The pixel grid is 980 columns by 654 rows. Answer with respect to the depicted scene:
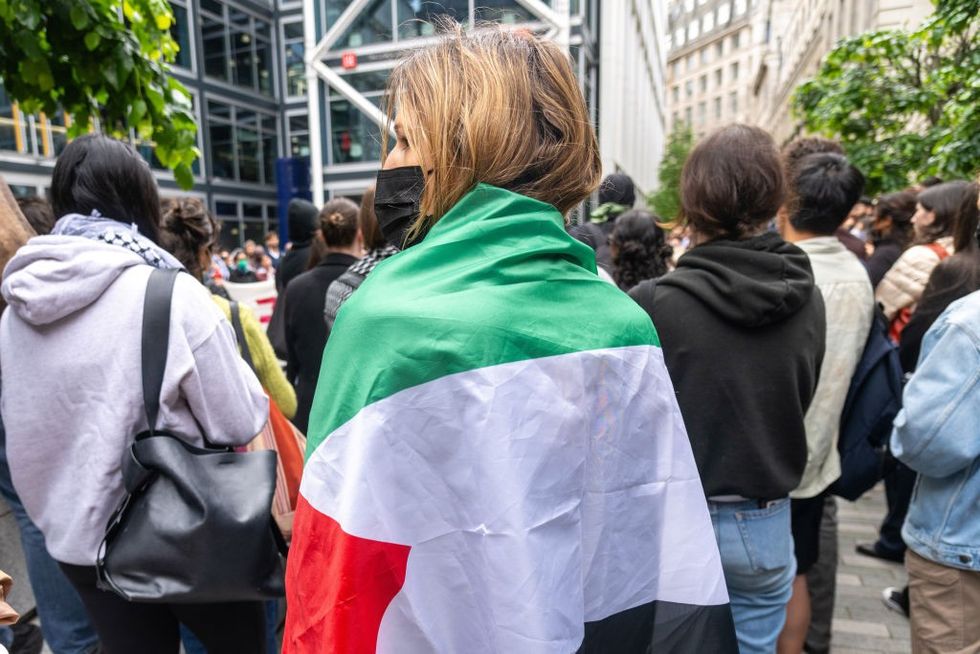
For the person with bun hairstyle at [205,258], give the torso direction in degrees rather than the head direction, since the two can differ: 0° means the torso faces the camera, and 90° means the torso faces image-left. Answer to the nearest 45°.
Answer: approximately 180°

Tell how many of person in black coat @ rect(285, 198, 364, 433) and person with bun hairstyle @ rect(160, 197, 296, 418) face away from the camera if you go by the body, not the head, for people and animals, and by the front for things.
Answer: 2

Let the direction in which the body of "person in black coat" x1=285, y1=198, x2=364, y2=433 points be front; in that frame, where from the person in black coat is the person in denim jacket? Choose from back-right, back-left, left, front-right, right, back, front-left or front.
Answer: back-right

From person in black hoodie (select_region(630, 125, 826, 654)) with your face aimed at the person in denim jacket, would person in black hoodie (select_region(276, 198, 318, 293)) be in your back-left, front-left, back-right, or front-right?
back-left

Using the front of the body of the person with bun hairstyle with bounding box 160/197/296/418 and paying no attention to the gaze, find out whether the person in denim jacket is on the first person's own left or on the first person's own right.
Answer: on the first person's own right

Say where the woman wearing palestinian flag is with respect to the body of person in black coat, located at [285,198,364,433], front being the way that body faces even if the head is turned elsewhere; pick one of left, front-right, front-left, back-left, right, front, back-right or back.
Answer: back

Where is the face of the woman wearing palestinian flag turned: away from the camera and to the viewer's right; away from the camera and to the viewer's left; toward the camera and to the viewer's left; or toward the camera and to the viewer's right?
away from the camera and to the viewer's left

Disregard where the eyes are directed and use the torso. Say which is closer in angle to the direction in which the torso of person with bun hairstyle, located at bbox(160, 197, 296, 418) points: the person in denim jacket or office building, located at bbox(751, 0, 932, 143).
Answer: the office building

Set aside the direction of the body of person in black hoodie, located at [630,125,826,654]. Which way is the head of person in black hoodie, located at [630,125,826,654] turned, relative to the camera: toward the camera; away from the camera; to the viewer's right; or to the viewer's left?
away from the camera

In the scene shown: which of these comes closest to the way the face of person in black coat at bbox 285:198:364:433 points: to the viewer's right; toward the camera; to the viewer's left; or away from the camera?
away from the camera

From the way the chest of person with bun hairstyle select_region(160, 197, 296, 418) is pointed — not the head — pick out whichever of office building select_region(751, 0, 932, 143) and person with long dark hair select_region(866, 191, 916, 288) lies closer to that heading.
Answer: the office building

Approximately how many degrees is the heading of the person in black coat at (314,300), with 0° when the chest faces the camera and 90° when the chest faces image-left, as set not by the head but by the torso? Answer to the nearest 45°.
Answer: approximately 180°

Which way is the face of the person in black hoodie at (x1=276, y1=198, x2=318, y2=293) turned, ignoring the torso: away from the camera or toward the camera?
away from the camera
